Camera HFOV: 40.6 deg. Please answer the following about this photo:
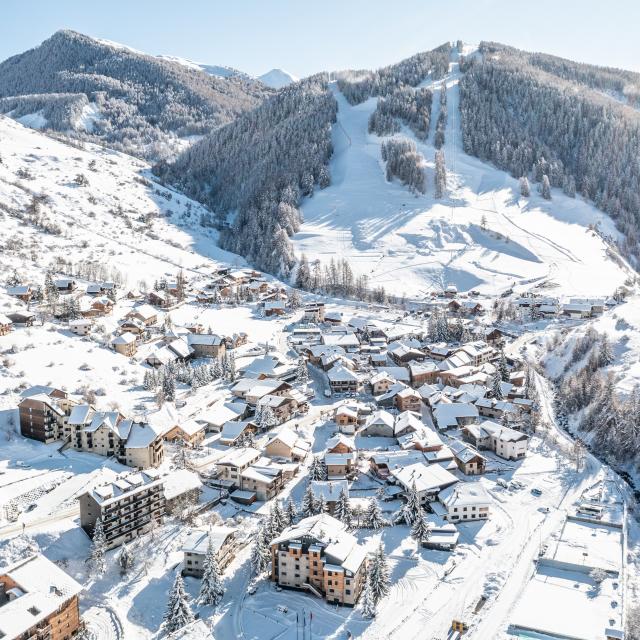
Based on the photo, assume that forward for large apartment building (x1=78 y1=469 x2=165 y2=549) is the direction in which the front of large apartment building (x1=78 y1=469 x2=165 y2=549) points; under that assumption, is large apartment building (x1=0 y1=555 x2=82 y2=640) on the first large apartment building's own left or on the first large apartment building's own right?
on the first large apartment building's own right

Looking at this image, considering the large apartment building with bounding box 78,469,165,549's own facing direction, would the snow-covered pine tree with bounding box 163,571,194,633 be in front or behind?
in front

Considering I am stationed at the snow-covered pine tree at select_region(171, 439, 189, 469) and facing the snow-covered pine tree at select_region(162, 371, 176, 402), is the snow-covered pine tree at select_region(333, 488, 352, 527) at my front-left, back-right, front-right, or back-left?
back-right

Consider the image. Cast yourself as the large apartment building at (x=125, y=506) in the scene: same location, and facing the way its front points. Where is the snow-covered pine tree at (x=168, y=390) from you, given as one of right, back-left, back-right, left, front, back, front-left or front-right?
back-left
